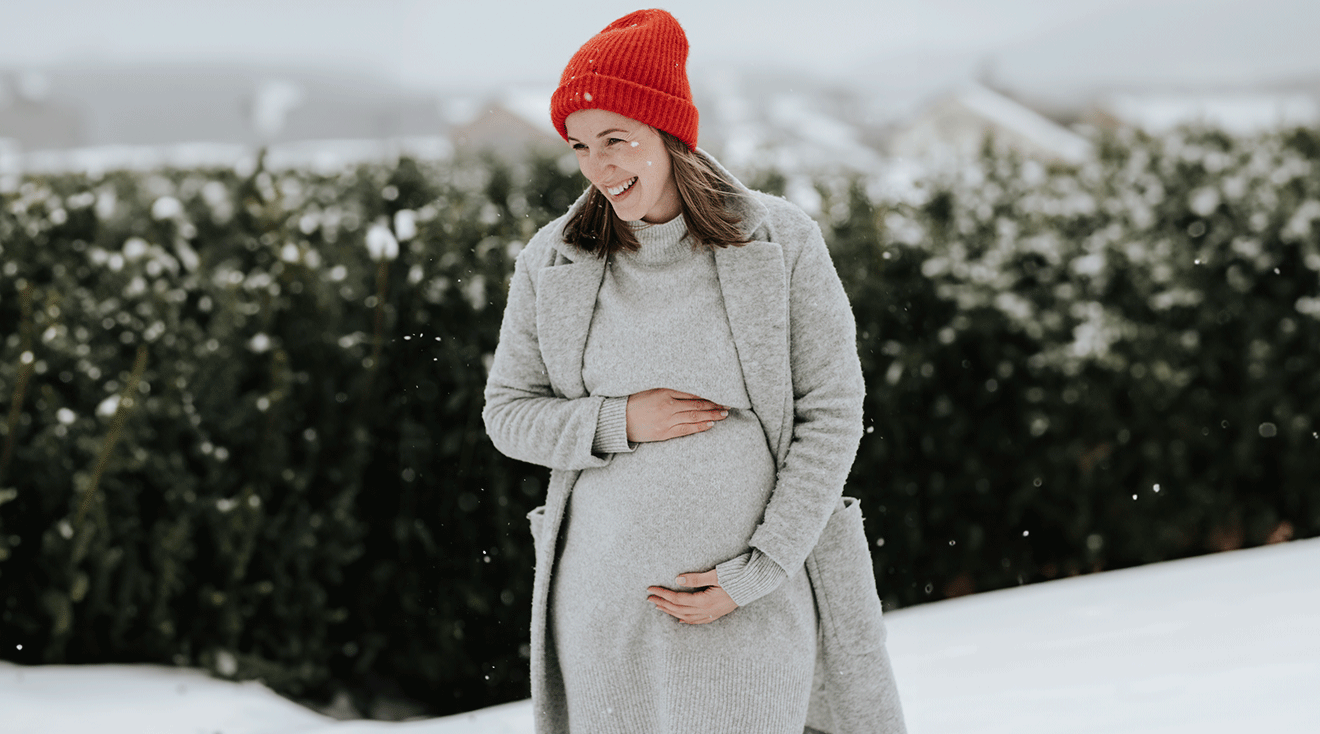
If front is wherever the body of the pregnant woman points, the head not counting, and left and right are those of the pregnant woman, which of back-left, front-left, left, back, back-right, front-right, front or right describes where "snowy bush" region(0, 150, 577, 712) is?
back-right

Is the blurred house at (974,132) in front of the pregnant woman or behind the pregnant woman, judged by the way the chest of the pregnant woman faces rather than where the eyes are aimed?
behind

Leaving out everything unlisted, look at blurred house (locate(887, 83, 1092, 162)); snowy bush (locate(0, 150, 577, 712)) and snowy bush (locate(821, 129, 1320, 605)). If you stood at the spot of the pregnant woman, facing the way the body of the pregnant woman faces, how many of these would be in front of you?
0

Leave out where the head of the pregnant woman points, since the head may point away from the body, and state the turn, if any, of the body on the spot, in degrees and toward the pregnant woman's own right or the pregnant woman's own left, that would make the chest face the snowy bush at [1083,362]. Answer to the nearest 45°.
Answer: approximately 135° to the pregnant woman's own left

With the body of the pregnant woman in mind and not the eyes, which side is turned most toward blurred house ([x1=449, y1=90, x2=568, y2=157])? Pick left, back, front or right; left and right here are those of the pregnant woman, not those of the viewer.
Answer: back

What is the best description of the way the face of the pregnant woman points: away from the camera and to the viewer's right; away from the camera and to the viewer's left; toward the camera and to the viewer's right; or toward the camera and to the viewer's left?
toward the camera and to the viewer's left

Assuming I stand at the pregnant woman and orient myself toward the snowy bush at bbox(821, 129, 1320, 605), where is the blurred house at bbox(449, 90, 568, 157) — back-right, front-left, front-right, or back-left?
front-left

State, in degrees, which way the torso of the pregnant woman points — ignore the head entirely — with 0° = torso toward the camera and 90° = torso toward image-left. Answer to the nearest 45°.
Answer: approximately 0°
